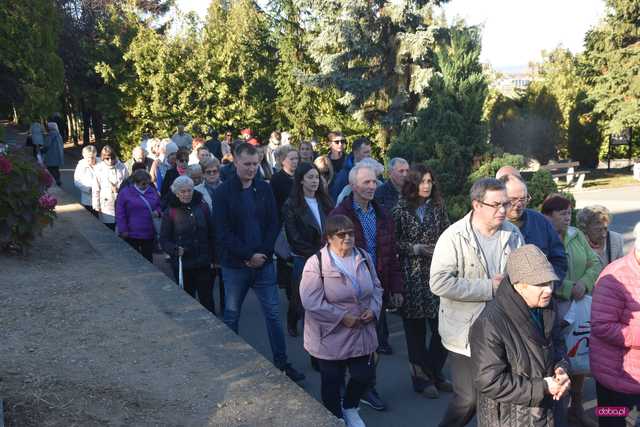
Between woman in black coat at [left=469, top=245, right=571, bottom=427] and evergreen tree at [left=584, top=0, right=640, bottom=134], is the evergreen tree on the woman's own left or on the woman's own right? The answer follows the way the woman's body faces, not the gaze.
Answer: on the woman's own left

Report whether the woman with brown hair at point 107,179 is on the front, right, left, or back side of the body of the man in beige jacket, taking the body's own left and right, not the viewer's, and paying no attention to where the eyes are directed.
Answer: back

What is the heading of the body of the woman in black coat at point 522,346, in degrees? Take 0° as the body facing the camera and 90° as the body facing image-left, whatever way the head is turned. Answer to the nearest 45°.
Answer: approximately 315°

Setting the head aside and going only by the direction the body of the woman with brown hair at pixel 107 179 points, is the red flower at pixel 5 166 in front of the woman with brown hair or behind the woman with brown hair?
in front

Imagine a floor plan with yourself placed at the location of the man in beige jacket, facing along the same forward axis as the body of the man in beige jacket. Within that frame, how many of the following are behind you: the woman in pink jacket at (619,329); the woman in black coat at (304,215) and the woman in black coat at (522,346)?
1

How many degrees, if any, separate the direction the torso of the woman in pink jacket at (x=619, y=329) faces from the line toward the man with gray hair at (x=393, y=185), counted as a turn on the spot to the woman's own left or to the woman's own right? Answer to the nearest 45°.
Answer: approximately 180°
